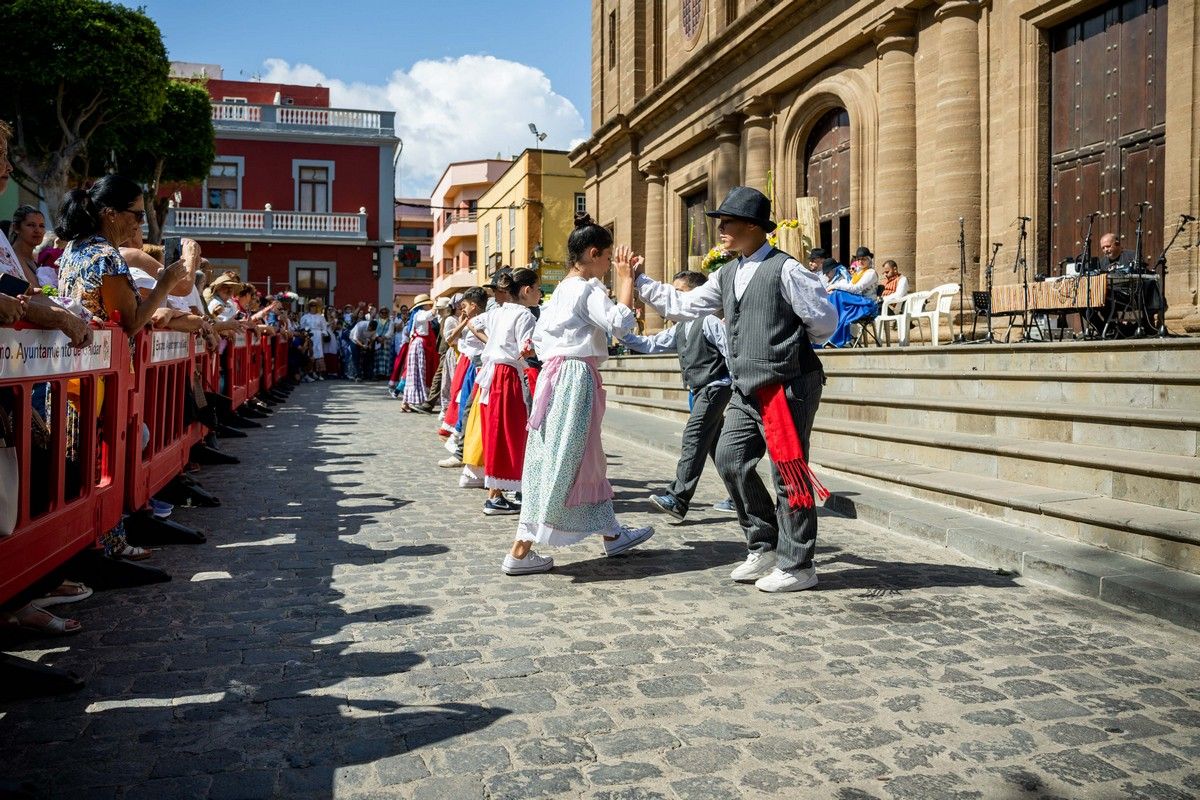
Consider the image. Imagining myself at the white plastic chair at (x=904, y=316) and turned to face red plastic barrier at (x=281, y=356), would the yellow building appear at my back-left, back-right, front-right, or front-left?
front-right

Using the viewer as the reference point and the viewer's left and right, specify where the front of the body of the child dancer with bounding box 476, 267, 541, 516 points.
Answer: facing to the right of the viewer

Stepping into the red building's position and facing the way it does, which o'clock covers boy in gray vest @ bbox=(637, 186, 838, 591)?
The boy in gray vest is roughly at 12 o'clock from the red building.

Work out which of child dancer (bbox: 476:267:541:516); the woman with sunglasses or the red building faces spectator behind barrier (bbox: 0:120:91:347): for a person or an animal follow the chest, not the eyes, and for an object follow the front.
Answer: the red building

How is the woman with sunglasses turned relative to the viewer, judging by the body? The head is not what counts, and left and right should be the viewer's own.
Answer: facing to the right of the viewer

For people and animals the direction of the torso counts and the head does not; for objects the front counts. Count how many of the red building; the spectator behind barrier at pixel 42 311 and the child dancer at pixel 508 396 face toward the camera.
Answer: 1

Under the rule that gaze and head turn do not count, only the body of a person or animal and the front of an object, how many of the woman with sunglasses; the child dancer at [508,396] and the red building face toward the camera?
1

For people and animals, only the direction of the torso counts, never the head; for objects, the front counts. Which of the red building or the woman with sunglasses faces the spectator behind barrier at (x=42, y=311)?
the red building

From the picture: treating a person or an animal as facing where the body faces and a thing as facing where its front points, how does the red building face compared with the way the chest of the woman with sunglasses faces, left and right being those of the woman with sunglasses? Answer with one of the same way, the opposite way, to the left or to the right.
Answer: to the right

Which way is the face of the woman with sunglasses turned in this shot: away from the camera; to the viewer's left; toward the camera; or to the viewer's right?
to the viewer's right

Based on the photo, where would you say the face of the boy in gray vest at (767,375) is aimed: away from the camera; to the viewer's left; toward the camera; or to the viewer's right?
to the viewer's left

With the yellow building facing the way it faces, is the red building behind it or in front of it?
in front

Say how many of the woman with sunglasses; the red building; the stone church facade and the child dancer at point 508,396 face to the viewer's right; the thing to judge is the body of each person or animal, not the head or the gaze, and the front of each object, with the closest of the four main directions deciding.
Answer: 2

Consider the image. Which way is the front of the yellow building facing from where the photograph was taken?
facing the viewer and to the left of the viewer

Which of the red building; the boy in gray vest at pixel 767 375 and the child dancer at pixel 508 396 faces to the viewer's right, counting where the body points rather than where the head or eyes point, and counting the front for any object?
the child dancer

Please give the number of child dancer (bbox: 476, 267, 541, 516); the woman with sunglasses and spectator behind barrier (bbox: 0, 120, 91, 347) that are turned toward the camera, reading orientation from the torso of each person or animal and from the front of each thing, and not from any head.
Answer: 0

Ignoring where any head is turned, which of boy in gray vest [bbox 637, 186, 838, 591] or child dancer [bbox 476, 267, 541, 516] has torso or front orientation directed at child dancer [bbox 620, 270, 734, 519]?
child dancer [bbox 476, 267, 541, 516]

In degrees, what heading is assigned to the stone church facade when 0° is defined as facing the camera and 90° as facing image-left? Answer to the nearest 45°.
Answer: approximately 45°

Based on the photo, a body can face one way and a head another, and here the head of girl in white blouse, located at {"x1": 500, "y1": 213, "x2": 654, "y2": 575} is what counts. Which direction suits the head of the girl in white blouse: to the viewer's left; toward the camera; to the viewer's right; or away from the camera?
to the viewer's right

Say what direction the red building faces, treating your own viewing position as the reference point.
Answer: facing the viewer
